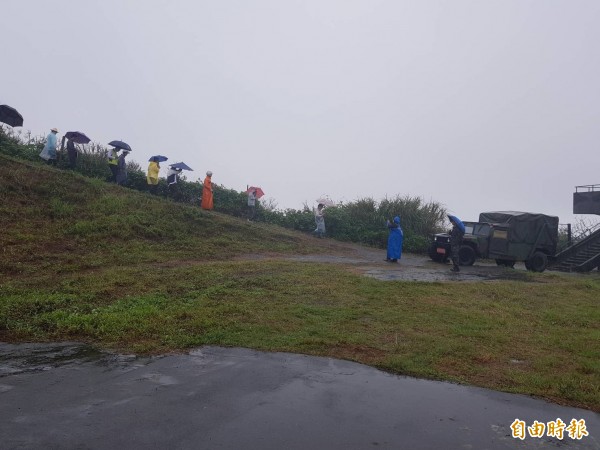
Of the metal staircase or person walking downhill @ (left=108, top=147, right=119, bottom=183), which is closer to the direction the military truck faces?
the person walking downhill

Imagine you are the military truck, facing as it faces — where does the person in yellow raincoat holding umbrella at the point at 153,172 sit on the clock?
The person in yellow raincoat holding umbrella is roughly at 1 o'clock from the military truck.

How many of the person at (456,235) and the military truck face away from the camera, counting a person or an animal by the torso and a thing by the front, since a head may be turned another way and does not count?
0

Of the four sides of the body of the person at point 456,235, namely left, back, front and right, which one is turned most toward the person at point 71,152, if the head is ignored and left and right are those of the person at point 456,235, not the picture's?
front

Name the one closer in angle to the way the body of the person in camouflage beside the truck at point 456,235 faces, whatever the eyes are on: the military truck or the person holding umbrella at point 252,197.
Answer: the person holding umbrella

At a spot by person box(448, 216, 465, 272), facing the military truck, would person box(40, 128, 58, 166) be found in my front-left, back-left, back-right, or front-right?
back-left

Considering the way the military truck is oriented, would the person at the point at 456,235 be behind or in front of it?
in front

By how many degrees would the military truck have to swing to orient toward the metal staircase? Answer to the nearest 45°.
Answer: approximately 180°

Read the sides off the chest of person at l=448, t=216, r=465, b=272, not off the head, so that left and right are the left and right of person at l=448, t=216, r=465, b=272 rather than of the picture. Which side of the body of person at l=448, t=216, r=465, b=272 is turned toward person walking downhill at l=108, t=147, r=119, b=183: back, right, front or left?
front

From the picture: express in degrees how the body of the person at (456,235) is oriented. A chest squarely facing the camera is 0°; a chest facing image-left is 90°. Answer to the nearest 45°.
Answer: approximately 90°

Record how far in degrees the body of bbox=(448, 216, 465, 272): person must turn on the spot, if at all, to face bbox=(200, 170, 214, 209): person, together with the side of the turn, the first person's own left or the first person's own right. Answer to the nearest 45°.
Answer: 0° — they already face them

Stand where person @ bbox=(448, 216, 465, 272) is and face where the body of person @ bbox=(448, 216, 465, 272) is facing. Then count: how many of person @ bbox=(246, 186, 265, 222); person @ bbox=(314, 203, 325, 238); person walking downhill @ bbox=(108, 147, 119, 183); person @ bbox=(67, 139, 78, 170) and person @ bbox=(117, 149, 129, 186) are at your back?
0
